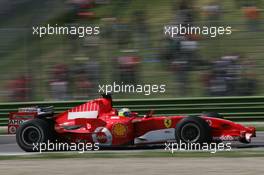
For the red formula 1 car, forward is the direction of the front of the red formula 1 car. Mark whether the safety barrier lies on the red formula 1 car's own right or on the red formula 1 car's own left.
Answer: on the red formula 1 car's own left

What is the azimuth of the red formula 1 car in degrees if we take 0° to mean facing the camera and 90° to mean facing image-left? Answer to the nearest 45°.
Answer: approximately 270°
